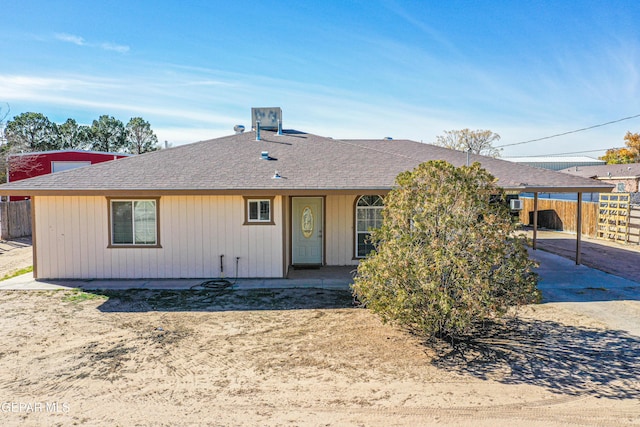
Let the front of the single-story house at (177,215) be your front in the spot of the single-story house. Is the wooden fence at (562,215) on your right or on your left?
on your left

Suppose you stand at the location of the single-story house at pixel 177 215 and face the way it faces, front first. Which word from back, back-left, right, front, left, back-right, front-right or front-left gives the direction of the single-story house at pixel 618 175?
back-left

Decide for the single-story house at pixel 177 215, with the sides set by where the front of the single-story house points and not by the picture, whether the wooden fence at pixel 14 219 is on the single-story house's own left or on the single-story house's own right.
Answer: on the single-story house's own right

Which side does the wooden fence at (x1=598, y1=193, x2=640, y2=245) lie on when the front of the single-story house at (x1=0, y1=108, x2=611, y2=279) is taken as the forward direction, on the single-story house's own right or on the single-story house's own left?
on the single-story house's own left

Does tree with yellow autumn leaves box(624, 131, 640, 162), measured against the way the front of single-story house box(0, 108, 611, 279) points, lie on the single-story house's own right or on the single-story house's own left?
on the single-story house's own left

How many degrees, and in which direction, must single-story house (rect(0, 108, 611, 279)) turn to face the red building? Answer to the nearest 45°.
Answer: approximately 135° to its right

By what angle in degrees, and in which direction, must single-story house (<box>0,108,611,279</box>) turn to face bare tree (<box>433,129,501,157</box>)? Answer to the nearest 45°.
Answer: approximately 135° to its left

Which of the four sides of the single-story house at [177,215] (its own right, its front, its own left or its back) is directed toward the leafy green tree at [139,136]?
back

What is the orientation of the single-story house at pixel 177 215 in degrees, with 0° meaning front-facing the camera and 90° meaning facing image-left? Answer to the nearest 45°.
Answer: approximately 0°

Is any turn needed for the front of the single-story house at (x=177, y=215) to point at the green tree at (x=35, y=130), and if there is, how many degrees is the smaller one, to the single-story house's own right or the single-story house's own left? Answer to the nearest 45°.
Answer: approximately 135° to the single-story house's own right
